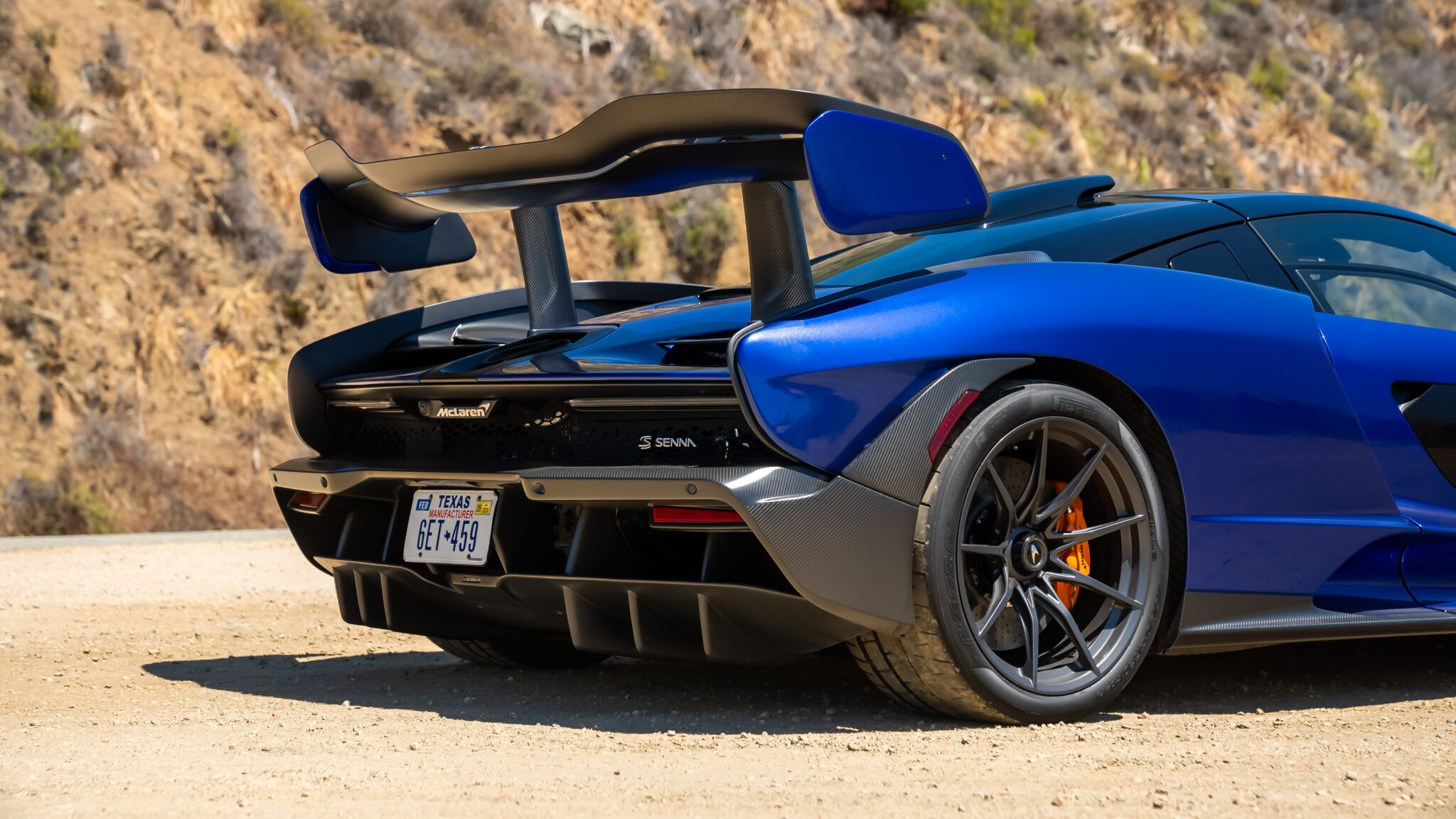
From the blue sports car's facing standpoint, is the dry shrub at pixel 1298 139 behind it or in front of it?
in front

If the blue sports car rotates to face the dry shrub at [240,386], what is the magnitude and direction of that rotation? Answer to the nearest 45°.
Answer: approximately 90° to its left

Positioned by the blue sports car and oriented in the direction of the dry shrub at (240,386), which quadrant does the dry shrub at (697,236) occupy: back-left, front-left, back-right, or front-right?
front-right

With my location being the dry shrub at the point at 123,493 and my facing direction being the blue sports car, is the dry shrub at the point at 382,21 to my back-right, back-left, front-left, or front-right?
back-left

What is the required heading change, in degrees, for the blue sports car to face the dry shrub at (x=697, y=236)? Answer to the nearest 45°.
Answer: approximately 45° to its left

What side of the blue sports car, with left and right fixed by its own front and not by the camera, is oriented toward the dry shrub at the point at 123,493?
left

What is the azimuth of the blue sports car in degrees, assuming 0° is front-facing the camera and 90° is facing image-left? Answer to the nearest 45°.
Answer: approximately 225°
